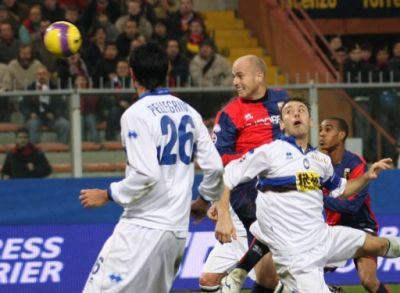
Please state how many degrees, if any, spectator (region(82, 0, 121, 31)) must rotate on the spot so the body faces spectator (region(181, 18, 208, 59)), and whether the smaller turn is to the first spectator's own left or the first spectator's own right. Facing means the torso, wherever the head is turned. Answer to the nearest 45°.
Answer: approximately 90° to the first spectator's own left

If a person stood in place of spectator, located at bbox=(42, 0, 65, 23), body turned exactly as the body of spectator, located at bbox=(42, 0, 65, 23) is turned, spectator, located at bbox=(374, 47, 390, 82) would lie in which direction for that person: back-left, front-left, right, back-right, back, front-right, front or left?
left

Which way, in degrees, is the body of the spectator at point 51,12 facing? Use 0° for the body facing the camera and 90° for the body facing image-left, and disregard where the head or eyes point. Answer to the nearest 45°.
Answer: approximately 0°

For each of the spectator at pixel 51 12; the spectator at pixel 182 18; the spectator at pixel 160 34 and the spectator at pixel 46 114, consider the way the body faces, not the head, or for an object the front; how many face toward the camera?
4

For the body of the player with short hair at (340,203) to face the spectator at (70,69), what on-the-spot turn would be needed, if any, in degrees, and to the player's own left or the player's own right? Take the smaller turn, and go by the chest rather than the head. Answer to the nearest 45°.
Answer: approximately 90° to the player's own right

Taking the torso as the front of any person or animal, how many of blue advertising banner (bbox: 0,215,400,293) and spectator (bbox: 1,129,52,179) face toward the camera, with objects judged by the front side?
2

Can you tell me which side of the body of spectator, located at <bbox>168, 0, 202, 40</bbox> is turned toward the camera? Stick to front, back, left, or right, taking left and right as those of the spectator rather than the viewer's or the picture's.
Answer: front

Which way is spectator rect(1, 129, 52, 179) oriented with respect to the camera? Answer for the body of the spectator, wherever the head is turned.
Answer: toward the camera

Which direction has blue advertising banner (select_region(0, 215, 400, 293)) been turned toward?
toward the camera

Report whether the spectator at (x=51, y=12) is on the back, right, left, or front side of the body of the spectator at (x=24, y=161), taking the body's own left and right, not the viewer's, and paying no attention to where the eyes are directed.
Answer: back

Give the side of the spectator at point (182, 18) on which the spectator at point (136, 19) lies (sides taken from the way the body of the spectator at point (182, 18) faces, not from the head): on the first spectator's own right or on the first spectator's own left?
on the first spectator's own right

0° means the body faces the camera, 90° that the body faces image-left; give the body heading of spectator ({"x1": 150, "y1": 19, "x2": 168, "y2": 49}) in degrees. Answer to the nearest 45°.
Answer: approximately 0°

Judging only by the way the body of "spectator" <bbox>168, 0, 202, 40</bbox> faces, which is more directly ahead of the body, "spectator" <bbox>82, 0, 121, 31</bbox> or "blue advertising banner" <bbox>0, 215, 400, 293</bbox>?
the blue advertising banner
